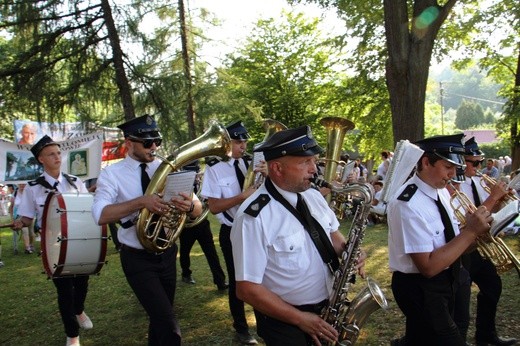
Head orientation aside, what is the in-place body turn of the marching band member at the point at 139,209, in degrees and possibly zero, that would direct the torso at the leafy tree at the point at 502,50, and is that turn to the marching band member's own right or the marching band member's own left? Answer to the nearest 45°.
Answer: approximately 90° to the marching band member's own left

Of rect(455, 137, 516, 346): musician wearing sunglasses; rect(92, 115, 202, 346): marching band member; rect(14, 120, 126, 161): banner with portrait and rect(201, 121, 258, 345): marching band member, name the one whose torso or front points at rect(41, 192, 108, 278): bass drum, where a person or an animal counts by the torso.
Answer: the banner with portrait

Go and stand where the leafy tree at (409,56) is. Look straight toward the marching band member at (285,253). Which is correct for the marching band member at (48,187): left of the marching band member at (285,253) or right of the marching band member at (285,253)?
right

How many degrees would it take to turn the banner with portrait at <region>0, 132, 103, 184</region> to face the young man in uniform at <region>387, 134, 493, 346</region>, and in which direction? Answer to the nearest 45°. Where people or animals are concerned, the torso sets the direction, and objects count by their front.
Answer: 0° — it already faces them

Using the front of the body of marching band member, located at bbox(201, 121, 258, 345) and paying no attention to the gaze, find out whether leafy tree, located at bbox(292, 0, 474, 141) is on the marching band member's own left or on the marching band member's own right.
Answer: on the marching band member's own left

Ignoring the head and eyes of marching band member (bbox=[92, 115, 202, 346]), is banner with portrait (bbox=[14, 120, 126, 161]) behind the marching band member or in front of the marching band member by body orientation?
behind

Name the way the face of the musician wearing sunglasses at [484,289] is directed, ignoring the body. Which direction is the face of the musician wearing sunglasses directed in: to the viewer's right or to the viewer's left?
to the viewer's right

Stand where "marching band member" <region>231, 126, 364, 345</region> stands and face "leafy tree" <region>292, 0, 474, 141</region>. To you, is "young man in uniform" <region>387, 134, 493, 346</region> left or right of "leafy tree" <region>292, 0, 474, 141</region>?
right
